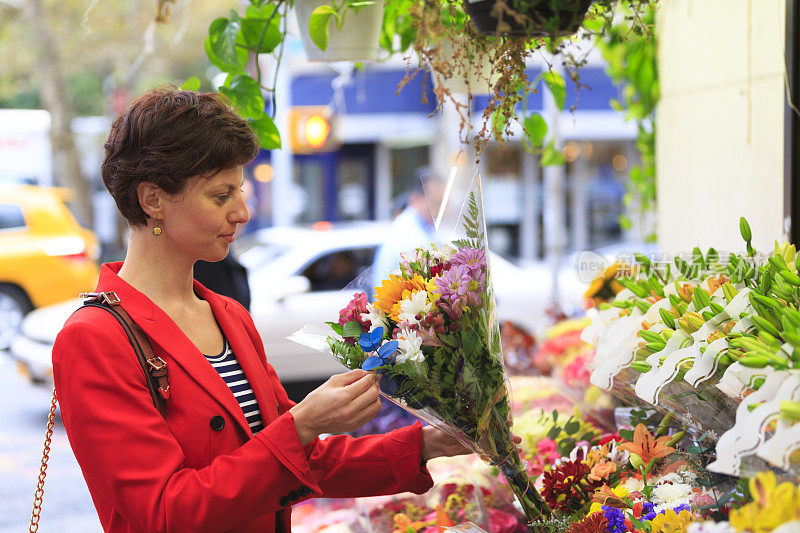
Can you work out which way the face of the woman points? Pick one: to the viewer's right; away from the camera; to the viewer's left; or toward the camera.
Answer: to the viewer's right

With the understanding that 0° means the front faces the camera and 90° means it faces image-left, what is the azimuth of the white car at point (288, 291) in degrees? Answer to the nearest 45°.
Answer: approximately 45°

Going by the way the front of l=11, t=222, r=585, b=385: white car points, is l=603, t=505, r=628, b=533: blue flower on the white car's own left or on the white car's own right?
on the white car's own left

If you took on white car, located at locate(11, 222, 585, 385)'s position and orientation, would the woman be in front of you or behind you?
in front

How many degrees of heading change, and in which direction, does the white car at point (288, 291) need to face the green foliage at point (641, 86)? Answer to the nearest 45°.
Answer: approximately 90° to its left

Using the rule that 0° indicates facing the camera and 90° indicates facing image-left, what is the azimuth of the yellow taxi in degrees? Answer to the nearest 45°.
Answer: approximately 90°

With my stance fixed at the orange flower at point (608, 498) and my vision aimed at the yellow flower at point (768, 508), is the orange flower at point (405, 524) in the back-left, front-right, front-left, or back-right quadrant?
back-right

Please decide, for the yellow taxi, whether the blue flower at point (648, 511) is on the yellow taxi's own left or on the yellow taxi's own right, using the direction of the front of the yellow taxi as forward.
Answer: on the yellow taxi's own left

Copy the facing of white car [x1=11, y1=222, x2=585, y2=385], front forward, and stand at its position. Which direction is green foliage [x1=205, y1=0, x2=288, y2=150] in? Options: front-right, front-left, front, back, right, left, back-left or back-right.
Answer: front-left
